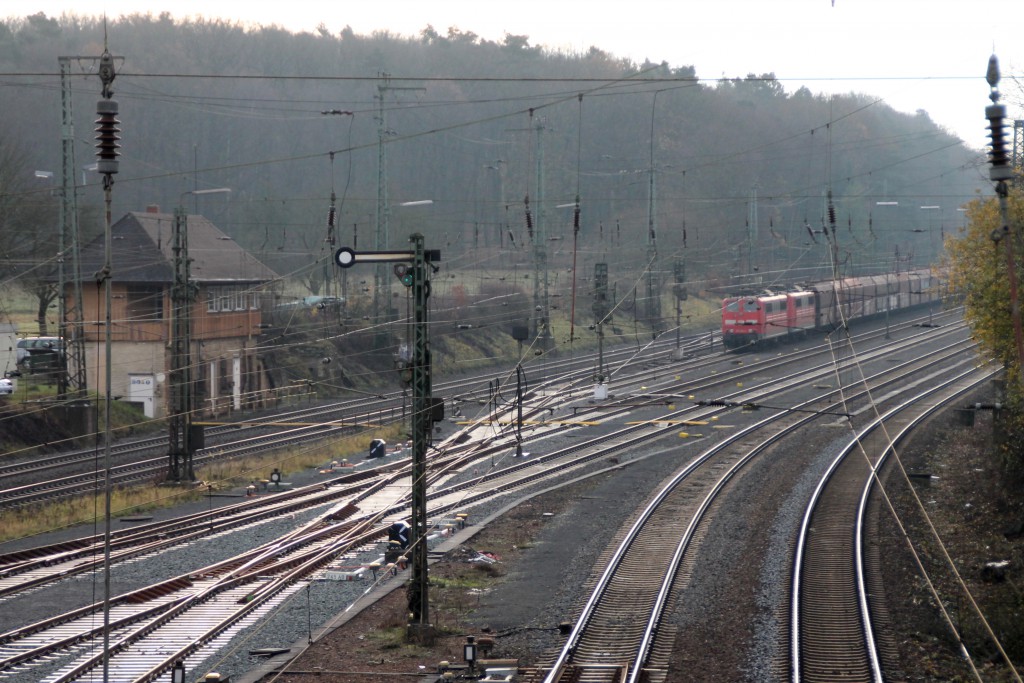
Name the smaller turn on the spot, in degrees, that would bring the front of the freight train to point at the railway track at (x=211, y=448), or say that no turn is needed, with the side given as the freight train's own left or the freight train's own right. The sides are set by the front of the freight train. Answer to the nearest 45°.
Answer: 0° — it already faces it

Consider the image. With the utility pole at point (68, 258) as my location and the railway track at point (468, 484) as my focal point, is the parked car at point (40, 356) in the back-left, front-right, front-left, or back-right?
back-left

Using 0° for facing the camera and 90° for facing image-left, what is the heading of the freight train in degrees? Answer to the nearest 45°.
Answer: approximately 45°

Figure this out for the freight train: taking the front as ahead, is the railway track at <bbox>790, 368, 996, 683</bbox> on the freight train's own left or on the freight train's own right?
on the freight train's own left

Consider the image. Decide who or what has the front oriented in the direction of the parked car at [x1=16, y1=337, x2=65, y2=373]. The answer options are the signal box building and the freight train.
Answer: the freight train

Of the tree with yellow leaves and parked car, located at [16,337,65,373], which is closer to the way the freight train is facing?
the parked car

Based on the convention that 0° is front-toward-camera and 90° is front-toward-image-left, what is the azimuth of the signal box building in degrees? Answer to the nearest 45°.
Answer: approximately 315°
